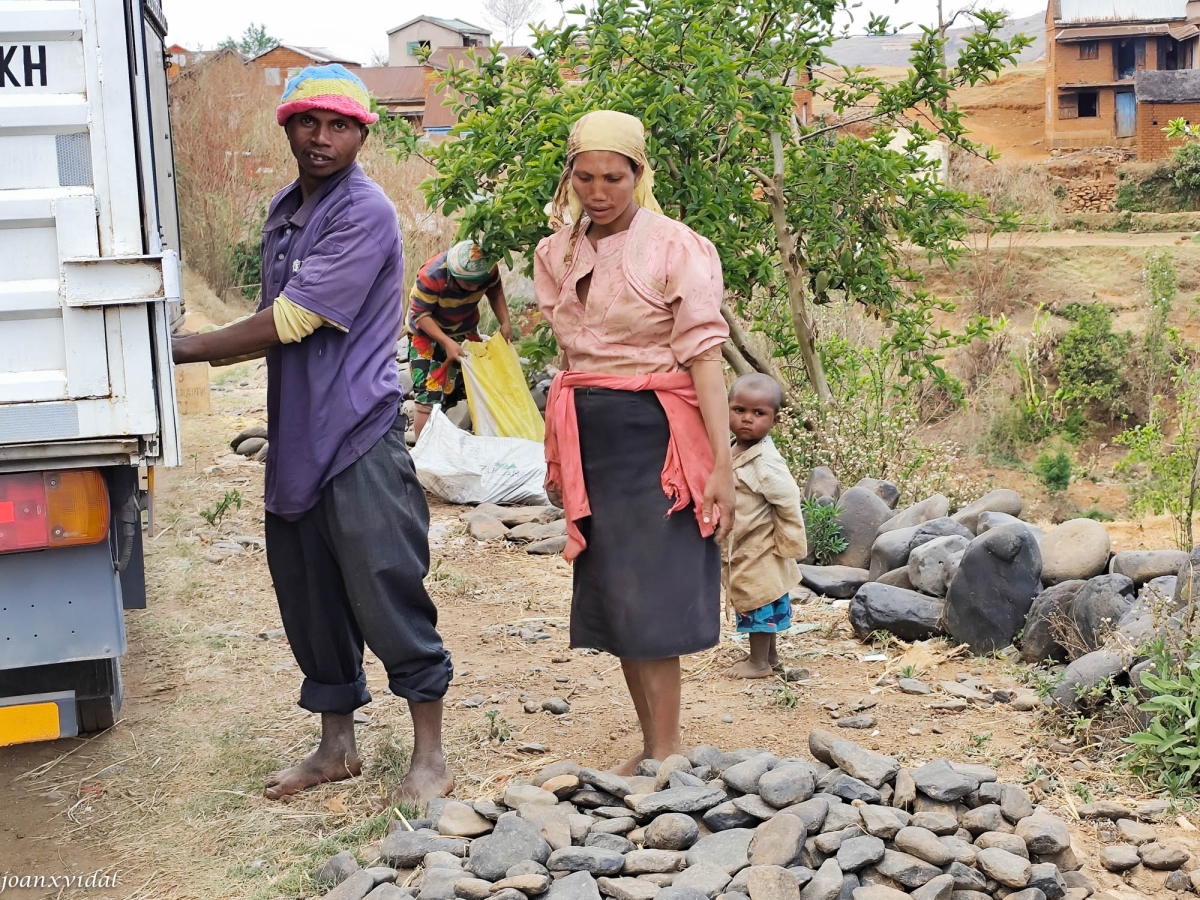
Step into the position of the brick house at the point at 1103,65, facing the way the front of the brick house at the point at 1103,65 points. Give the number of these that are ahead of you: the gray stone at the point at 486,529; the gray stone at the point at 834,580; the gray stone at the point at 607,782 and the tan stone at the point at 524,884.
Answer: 4

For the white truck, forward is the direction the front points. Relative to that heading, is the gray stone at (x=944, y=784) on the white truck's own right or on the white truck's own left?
on the white truck's own right

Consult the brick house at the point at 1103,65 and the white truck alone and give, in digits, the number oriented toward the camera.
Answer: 1

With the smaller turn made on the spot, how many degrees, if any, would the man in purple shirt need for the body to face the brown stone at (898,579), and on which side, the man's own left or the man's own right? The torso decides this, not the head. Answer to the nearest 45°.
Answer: approximately 180°

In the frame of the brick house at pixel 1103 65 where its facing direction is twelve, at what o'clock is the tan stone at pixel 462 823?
The tan stone is roughly at 12 o'clock from the brick house.

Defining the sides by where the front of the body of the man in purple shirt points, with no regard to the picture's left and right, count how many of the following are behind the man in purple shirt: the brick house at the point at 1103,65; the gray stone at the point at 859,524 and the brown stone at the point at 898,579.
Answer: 3

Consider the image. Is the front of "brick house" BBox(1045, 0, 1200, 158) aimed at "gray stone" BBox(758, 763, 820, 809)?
yes

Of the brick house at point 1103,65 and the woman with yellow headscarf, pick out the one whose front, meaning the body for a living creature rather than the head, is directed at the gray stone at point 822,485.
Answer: the brick house

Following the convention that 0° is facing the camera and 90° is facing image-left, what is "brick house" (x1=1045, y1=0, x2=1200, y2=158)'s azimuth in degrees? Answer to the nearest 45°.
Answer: approximately 0°

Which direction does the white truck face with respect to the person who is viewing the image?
facing away from the viewer

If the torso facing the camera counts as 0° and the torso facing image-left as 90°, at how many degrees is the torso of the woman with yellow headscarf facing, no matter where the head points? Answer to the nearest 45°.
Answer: approximately 45°
